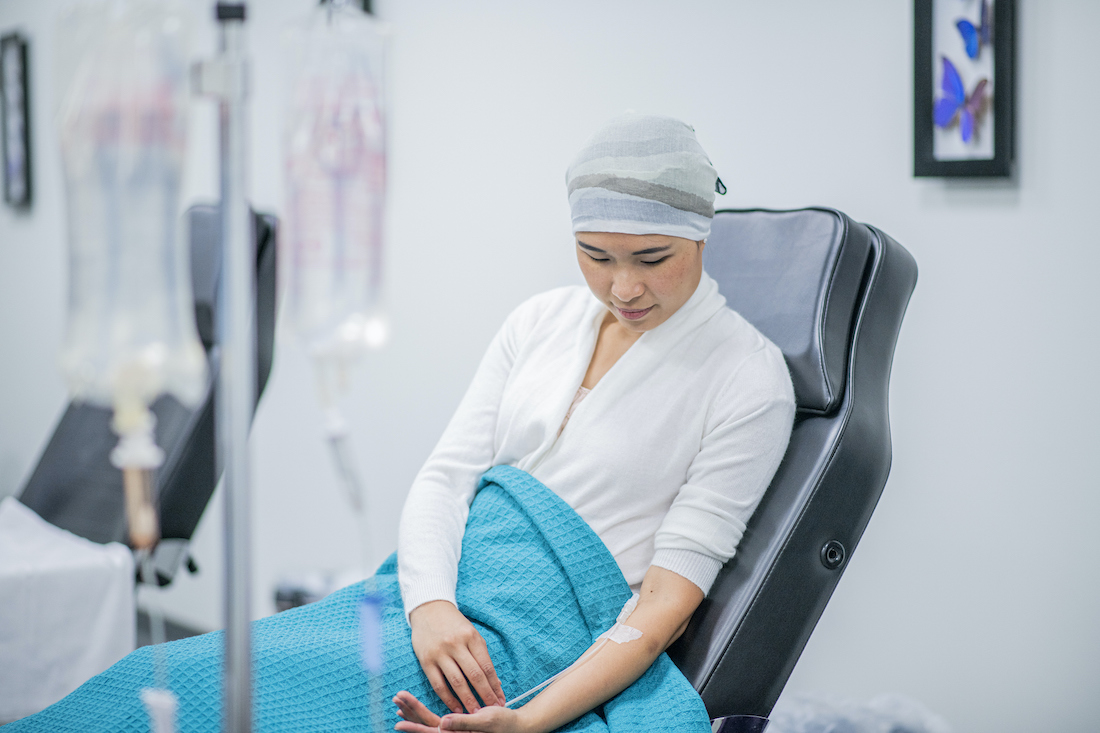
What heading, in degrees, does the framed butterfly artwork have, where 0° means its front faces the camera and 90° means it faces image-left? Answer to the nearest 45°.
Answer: approximately 0°

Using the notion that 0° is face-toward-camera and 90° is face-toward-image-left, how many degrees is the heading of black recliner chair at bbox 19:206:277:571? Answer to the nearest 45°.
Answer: approximately 45°

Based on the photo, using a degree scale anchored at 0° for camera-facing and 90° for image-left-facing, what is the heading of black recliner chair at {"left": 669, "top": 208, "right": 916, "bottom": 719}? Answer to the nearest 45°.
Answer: approximately 45°

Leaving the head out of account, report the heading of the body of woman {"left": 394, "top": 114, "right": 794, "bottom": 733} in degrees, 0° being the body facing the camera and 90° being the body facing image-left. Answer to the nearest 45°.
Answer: approximately 45°
